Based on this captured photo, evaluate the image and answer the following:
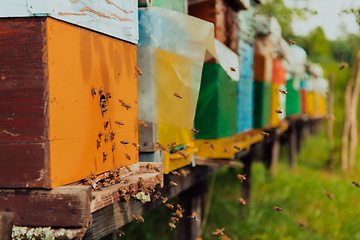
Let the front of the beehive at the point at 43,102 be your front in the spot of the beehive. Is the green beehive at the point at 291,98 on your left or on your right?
on your left

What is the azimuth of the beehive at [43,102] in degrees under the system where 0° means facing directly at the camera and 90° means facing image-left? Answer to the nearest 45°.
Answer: approximately 315°
